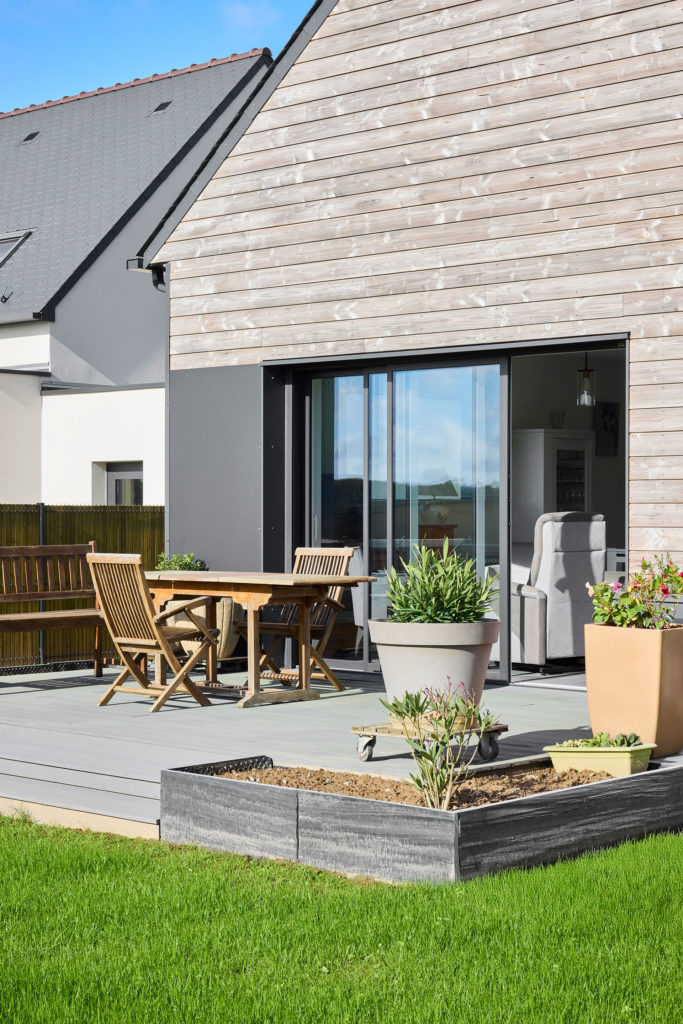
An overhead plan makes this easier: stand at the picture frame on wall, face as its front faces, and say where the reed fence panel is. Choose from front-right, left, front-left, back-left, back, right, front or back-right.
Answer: front-right

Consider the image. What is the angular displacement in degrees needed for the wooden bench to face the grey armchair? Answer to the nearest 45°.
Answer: approximately 90° to its left

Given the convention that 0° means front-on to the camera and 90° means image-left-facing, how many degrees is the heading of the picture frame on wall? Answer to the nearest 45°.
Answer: approximately 0°

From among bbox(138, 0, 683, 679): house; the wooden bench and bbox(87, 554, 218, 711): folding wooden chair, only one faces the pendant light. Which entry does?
the folding wooden chair

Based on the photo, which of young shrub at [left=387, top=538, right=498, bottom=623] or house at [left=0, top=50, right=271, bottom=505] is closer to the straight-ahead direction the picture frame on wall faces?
the young shrub

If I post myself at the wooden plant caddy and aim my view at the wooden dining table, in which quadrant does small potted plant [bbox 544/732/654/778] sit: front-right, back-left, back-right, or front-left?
back-right

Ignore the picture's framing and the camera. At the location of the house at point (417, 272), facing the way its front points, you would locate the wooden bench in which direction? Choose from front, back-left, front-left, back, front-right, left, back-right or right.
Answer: right

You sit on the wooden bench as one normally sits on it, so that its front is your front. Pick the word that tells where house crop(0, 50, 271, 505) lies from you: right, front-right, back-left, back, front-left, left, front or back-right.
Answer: back

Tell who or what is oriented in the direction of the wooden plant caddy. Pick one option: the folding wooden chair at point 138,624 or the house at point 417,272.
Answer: the house

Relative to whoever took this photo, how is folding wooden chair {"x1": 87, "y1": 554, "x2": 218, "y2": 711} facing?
facing away from the viewer and to the right of the viewer

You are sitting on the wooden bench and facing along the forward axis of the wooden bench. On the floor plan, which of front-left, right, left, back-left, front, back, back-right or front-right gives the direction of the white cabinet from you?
back-left

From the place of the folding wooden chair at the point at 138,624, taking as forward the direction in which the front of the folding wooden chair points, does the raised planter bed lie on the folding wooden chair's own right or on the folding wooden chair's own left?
on the folding wooden chair's own right
